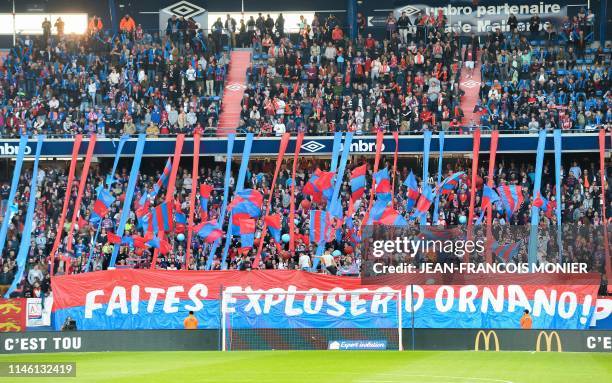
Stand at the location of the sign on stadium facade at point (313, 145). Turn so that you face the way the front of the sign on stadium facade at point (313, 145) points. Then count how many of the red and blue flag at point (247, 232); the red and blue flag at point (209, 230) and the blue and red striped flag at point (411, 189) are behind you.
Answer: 0

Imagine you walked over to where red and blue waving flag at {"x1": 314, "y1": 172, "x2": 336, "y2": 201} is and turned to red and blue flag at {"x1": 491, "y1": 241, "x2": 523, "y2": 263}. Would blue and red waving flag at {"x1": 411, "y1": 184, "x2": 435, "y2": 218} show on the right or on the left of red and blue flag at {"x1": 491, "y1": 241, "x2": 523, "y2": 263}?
left

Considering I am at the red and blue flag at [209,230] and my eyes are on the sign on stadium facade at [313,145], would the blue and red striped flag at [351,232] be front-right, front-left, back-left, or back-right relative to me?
front-right

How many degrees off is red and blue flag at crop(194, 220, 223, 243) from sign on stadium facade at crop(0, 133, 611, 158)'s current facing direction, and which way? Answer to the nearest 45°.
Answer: approximately 45° to its right

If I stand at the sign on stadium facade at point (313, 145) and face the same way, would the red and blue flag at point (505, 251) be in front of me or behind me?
in front

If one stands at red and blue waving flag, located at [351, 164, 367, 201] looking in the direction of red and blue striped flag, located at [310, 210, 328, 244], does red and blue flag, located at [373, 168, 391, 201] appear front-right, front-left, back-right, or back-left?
back-left

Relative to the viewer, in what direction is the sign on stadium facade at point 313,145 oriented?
toward the camera

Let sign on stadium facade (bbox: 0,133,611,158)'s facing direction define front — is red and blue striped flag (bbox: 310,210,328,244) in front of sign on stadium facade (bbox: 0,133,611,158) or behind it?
in front

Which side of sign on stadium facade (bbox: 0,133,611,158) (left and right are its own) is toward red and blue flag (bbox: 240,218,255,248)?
front

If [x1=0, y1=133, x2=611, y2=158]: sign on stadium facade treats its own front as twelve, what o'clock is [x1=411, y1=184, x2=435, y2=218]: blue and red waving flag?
The blue and red waving flag is roughly at 11 o'clock from the sign on stadium facade.

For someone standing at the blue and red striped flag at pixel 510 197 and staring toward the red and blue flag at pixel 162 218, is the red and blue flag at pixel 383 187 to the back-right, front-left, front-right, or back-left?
front-right

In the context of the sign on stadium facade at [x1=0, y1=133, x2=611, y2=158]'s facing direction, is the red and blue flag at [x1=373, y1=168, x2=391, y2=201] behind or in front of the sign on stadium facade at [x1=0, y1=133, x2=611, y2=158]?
in front

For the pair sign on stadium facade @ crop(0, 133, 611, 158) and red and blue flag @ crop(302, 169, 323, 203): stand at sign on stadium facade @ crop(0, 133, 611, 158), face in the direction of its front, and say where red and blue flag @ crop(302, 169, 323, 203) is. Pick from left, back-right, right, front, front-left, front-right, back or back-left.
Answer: front

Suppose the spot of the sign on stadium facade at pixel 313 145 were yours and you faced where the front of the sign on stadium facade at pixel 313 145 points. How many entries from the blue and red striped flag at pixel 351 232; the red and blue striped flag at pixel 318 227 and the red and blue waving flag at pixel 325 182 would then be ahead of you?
3
